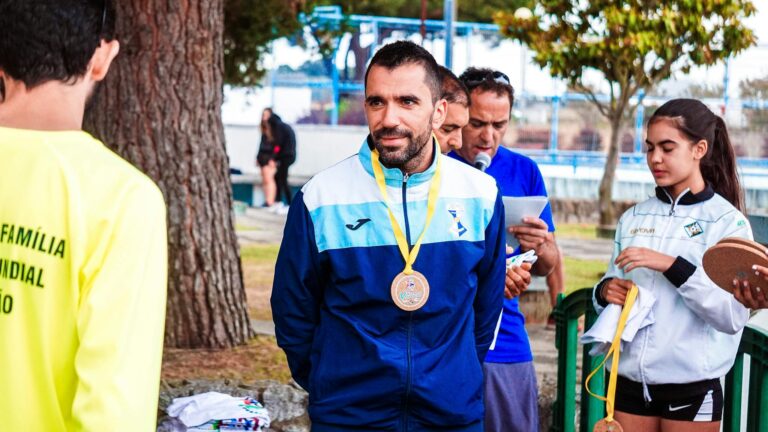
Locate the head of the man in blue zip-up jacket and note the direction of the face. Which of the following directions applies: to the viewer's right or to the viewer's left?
to the viewer's left

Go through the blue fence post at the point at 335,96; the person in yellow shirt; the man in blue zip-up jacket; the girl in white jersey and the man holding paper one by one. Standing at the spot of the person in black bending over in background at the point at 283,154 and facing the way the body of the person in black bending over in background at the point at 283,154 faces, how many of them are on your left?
4

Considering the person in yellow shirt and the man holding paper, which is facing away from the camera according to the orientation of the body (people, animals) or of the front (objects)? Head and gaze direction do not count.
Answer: the person in yellow shirt

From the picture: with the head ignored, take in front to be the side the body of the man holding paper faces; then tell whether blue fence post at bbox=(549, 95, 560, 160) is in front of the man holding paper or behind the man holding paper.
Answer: behind

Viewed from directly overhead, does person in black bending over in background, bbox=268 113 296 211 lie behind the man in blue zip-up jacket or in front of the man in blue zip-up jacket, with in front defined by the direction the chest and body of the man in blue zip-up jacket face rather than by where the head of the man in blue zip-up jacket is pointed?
behind

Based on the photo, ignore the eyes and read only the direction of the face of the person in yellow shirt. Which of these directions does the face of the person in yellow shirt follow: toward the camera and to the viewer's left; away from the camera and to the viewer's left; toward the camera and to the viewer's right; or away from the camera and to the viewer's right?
away from the camera and to the viewer's right

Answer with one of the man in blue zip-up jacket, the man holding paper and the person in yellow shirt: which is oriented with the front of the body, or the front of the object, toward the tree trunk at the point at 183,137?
the person in yellow shirt

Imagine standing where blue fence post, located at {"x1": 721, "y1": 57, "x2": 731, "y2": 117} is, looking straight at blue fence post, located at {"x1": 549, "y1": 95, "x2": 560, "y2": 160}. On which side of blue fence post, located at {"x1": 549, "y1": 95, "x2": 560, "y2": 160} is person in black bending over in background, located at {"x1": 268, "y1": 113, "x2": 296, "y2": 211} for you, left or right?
left

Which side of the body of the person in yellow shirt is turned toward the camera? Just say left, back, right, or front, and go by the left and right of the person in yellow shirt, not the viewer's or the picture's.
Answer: back

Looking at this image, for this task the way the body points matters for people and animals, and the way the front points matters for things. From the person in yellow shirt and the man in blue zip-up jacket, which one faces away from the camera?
the person in yellow shirt

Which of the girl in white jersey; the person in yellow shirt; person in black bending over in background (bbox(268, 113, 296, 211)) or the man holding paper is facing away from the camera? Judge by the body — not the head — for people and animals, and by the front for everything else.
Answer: the person in yellow shirt

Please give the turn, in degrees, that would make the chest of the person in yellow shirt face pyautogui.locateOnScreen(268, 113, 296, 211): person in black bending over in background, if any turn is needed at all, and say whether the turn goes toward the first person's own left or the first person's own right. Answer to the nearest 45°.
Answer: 0° — they already face them
